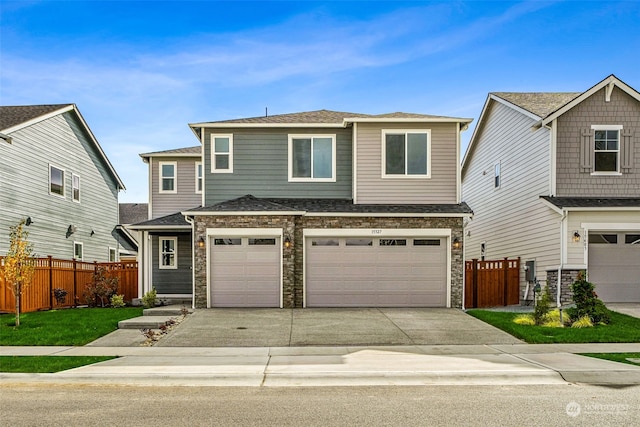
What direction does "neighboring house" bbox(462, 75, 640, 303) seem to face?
toward the camera

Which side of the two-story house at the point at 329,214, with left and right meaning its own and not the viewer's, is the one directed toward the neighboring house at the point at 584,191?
left

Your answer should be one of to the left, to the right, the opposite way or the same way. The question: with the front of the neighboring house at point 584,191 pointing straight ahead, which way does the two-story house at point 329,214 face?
the same way

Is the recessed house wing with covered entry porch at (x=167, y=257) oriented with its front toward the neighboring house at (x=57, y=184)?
no

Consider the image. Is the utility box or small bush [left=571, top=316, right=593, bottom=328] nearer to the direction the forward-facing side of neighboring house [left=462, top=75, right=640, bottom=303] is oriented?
the small bush

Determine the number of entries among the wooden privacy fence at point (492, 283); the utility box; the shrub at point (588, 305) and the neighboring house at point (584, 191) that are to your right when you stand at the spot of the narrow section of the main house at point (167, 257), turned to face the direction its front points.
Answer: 0

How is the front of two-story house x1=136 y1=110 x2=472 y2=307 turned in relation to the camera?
facing the viewer

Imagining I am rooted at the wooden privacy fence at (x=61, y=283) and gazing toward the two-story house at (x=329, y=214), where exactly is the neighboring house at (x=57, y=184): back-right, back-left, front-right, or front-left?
back-left

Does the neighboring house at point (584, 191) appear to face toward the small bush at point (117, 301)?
no

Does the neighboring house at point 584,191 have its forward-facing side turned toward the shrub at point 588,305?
yes

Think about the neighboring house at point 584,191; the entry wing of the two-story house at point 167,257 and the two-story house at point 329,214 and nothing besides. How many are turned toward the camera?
3
